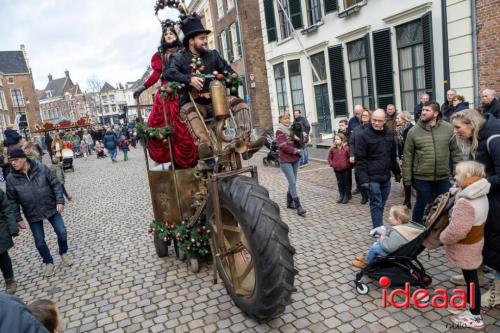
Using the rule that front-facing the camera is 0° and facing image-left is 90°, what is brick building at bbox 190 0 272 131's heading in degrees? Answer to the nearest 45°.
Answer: approximately 45°

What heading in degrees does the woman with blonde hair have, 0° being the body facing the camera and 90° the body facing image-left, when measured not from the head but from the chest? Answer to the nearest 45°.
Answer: approximately 90°

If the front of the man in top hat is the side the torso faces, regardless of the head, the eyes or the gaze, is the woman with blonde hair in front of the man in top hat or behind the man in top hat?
in front

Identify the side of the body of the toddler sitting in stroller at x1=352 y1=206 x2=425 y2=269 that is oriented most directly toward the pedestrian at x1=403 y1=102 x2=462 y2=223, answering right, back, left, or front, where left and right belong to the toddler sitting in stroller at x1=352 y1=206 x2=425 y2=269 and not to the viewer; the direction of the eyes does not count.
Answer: right

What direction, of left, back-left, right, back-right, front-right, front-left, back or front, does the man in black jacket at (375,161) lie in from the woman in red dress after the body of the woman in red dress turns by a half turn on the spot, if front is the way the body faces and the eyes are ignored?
right

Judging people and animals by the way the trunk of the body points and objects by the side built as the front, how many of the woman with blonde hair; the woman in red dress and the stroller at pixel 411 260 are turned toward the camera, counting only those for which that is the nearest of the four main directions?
1

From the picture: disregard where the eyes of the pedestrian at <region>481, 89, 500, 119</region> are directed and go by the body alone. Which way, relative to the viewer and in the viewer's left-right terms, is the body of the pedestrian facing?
facing the viewer and to the left of the viewer

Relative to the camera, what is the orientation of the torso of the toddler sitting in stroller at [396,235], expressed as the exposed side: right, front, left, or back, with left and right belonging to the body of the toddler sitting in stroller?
left

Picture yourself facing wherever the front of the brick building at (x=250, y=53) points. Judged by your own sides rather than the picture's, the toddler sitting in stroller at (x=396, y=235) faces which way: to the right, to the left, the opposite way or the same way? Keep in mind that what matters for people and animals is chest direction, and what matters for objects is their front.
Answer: the same way

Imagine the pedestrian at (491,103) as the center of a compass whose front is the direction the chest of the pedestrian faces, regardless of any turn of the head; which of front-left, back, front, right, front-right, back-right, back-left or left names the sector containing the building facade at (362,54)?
right

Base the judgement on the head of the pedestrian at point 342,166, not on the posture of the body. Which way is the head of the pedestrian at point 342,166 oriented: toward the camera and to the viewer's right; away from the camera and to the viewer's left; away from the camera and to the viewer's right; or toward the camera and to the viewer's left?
toward the camera and to the viewer's left

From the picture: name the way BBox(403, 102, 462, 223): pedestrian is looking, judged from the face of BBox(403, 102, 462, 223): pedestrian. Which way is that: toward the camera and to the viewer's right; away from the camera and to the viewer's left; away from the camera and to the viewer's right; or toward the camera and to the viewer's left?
toward the camera and to the viewer's left

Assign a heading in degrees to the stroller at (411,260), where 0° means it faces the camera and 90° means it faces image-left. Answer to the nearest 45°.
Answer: approximately 90°
